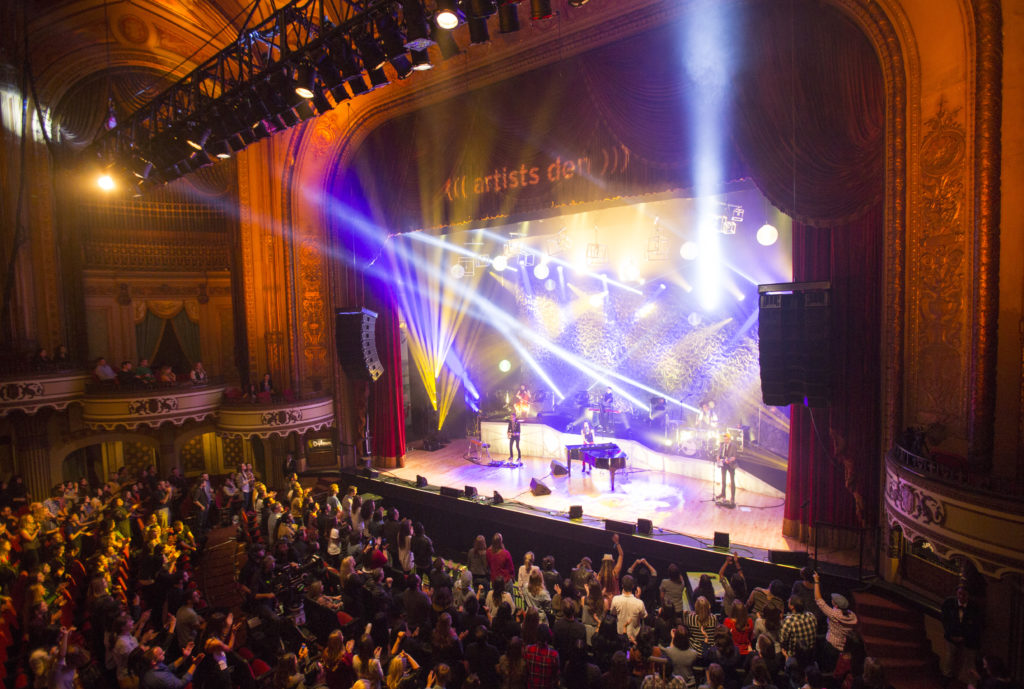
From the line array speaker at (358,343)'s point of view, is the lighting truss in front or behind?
in front

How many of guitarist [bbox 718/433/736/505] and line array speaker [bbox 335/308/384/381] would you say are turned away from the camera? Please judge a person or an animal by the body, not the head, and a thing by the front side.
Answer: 0

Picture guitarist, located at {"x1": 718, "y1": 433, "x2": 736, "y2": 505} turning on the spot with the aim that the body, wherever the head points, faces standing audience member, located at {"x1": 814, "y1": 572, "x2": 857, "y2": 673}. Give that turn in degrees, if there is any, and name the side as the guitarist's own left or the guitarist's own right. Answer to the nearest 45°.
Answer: approximately 45° to the guitarist's own left

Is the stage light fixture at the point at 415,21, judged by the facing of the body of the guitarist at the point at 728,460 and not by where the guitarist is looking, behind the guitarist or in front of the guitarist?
in front

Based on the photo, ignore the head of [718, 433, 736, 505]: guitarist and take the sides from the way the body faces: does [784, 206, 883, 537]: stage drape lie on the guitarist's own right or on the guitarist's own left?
on the guitarist's own left

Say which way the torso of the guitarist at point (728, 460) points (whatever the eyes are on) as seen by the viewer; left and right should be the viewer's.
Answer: facing the viewer and to the left of the viewer

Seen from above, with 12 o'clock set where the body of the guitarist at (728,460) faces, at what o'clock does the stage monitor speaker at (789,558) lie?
The stage monitor speaker is roughly at 10 o'clock from the guitarist.

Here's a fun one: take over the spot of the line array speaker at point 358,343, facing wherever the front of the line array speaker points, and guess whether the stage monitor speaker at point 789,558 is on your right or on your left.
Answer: on your left

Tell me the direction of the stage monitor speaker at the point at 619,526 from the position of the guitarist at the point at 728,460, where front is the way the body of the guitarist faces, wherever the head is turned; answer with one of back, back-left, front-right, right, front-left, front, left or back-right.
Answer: front

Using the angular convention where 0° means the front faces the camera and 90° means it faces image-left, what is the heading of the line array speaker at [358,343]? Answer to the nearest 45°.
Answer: approximately 45°

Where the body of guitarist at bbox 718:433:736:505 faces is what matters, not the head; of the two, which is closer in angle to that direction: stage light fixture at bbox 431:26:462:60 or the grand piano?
the stage light fixture

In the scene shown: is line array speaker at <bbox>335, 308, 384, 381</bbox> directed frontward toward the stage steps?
no

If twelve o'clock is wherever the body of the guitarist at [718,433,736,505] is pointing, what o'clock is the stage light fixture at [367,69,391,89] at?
The stage light fixture is roughly at 12 o'clock from the guitarist.

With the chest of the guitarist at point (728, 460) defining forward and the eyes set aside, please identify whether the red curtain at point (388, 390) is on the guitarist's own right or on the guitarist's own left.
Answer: on the guitarist's own right
